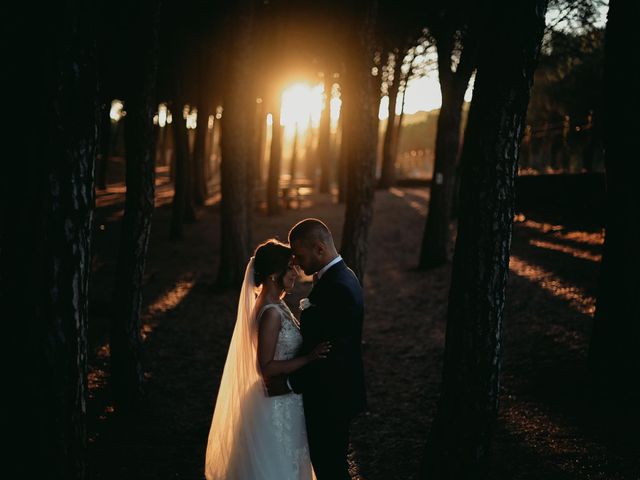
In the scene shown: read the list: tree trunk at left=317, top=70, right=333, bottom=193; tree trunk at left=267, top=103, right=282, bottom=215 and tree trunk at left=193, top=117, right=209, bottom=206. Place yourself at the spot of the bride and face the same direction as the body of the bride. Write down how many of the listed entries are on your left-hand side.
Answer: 3

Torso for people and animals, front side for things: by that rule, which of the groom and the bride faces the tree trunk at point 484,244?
the bride

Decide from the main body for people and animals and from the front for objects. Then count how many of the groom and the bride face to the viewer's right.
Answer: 1

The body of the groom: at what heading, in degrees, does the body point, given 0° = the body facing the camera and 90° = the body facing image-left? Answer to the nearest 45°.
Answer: approximately 90°

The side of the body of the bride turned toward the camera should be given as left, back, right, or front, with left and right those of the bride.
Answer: right

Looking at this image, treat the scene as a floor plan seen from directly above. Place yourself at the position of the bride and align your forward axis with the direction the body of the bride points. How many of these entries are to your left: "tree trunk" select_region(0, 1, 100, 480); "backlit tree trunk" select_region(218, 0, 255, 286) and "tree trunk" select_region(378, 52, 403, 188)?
2

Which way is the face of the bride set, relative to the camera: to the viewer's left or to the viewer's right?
to the viewer's right

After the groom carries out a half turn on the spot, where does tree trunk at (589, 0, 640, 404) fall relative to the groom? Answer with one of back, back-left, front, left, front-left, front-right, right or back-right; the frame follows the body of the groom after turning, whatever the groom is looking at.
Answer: front-left

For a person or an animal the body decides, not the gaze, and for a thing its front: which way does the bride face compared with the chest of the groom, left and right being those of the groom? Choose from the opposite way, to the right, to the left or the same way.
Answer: the opposite way

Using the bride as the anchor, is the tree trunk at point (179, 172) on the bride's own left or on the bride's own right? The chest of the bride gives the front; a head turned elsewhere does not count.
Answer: on the bride's own left
